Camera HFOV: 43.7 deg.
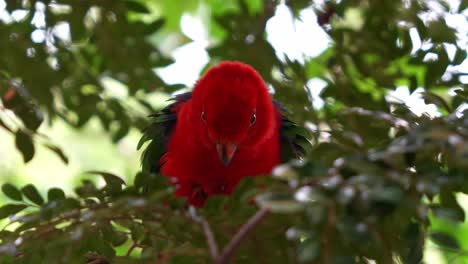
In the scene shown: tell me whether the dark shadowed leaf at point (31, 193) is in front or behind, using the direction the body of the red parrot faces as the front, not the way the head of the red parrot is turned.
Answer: in front

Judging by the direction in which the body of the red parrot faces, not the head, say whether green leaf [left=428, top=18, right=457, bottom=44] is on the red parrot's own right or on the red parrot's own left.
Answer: on the red parrot's own left

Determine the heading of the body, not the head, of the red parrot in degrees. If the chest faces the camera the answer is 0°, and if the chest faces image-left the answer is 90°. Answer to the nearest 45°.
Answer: approximately 0°

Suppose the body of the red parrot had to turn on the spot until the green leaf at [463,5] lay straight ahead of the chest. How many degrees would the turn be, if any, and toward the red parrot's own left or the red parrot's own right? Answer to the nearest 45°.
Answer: approximately 90° to the red parrot's own left

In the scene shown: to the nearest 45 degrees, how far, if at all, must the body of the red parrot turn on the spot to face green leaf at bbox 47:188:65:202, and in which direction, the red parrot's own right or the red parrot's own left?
approximately 45° to the red parrot's own right

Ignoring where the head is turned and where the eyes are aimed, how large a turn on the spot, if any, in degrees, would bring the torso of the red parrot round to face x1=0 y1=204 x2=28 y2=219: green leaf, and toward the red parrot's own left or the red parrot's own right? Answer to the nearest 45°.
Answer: approximately 45° to the red parrot's own right

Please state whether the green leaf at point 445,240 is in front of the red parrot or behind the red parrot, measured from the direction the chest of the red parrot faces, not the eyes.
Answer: in front

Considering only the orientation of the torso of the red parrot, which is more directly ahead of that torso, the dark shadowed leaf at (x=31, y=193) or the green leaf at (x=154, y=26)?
the dark shadowed leaf
